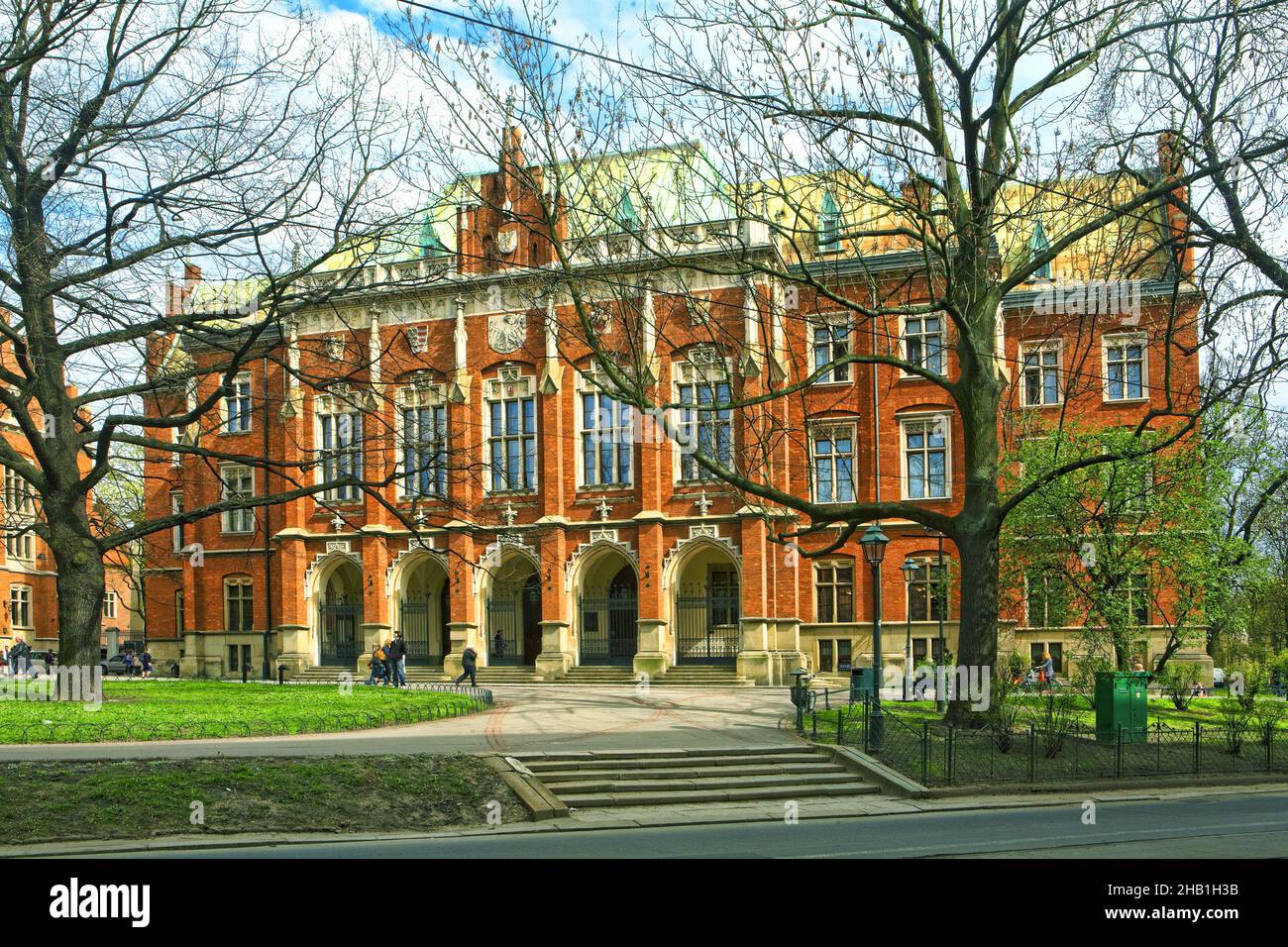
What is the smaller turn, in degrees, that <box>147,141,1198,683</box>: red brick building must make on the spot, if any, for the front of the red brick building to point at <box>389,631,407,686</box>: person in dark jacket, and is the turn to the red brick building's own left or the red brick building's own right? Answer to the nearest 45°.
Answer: approximately 45° to the red brick building's own right

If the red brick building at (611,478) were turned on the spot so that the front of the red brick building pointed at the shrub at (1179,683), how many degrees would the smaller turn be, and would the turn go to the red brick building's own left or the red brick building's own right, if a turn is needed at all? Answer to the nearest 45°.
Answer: approximately 45° to the red brick building's own left

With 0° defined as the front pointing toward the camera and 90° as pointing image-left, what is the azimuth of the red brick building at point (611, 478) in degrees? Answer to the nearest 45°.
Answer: approximately 0°

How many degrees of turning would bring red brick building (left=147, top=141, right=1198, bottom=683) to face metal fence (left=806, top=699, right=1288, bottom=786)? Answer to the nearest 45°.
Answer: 0° — it already faces it
